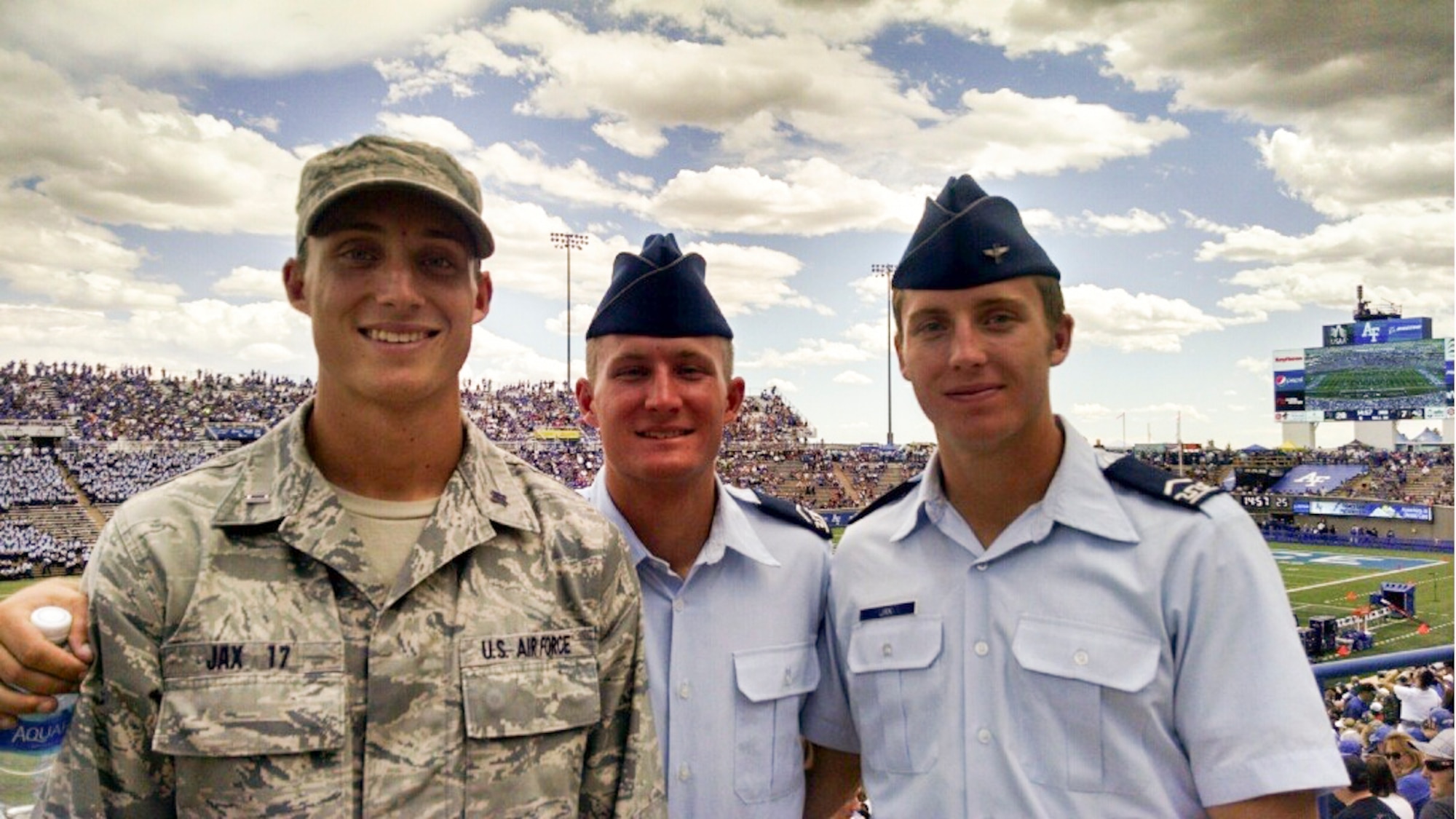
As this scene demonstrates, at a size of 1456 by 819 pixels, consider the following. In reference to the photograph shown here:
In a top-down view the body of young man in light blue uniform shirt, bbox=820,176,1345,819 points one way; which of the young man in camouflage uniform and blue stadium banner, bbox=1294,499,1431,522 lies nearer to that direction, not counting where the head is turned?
the young man in camouflage uniform

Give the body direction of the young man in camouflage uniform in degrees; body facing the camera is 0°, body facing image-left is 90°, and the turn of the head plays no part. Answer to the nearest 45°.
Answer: approximately 0°

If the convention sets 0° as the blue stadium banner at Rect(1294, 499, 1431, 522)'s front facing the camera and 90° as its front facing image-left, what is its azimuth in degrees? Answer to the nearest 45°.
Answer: approximately 0°

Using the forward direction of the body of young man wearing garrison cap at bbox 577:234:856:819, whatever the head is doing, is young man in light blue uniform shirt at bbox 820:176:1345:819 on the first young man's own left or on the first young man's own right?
on the first young man's own left

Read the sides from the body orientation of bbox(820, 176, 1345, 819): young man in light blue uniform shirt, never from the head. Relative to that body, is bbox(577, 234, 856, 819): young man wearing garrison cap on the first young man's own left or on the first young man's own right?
on the first young man's own right

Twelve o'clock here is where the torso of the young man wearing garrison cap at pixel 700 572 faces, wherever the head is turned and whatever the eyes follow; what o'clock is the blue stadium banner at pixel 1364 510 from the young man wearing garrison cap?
The blue stadium banner is roughly at 7 o'clock from the young man wearing garrison cap.

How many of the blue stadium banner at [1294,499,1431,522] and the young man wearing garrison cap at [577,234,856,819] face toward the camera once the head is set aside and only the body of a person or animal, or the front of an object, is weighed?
2

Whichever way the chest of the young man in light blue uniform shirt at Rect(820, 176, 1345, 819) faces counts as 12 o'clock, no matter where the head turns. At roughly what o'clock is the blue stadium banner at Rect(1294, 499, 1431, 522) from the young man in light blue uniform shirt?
The blue stadium banner is roughly at 5 o'clock from the young man in light blue uniform shirt.
